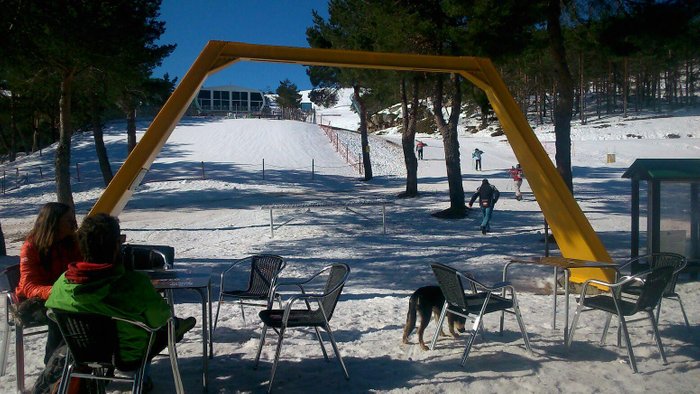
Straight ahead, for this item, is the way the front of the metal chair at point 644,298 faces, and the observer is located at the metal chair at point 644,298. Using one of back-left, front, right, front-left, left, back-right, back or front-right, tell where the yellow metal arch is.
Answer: front

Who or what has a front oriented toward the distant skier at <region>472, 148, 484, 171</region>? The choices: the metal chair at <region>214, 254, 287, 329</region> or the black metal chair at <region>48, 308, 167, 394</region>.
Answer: the black metal chair

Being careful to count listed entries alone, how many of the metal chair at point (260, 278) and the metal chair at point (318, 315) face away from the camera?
0

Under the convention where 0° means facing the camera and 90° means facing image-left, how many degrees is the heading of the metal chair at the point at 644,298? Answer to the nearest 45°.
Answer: approximately 135°

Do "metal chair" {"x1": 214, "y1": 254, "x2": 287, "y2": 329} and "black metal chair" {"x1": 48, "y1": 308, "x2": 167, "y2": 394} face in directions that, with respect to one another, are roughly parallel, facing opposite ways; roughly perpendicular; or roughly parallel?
roughly parallel, facing opposite ways

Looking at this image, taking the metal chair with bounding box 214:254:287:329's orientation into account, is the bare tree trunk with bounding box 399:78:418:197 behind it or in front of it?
behind

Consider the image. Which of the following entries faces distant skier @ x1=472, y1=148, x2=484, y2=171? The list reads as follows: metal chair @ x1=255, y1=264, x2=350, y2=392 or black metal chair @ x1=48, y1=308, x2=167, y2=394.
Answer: the black metal chair

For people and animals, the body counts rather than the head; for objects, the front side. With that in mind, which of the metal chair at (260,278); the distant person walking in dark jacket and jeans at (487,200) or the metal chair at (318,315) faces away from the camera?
the distant person walking in dark jacket and jeans

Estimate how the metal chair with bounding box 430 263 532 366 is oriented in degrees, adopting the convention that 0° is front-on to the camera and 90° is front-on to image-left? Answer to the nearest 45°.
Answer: approximately 225°

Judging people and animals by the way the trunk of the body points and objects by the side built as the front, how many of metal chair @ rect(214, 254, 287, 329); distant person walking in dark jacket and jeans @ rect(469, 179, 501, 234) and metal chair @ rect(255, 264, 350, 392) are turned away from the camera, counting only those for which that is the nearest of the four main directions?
1

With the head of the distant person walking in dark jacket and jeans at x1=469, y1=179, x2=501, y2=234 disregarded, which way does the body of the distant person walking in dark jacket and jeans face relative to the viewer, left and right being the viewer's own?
facing away from the viewer

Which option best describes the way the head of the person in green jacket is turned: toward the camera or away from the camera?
away from the camera

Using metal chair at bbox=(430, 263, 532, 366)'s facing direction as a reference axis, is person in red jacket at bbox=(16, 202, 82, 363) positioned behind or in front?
behind

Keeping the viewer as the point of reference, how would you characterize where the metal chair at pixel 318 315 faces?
facing to the left of the viewer

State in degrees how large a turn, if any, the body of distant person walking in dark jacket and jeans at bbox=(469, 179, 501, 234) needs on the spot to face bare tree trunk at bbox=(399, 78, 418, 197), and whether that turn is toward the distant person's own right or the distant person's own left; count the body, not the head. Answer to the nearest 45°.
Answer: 0° — they already face it

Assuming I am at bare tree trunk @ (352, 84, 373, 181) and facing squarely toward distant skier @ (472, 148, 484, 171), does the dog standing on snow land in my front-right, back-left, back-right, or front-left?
back-right

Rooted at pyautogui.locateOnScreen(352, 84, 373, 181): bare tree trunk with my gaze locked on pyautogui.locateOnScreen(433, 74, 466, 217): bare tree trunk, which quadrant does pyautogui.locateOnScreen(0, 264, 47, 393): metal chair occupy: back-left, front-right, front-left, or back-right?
front-right

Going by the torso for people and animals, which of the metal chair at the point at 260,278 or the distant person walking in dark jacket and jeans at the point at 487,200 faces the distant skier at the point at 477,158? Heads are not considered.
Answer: the distant person walking in dark jacket and jeans at the point at 487,200

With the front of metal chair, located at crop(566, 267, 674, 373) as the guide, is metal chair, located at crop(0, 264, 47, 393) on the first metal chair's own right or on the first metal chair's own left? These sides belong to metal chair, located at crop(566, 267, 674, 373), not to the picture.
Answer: on the first metal chair's own left
